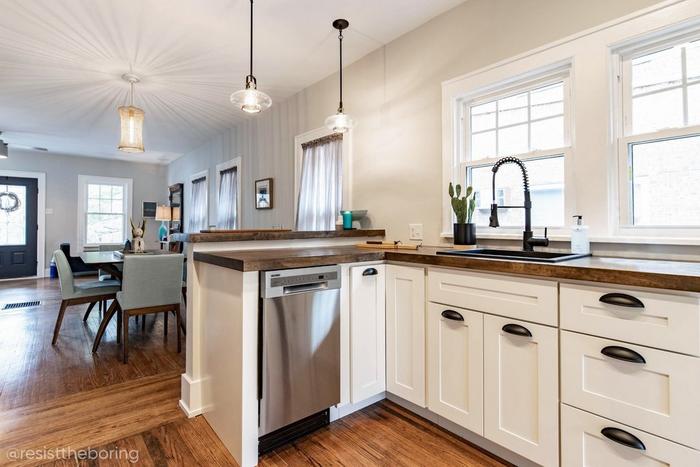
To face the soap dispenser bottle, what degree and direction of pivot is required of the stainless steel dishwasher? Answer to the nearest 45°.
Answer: approximately 45° to its left

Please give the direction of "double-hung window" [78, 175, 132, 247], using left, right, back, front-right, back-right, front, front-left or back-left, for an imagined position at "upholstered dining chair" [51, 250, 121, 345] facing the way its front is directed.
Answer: left

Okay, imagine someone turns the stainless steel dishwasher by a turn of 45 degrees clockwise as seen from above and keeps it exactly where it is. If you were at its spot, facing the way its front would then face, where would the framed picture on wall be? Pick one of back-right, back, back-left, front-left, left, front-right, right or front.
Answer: back

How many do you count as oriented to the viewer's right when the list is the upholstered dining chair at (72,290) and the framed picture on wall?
1

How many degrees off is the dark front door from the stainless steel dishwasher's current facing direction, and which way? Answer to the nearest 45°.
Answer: approximately 180°

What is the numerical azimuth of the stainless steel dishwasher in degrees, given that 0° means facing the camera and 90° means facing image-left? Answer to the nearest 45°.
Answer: approximately 315°

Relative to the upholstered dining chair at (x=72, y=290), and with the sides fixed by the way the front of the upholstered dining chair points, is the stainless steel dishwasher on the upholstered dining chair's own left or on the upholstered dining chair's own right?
on the upholstered dining chair's own right

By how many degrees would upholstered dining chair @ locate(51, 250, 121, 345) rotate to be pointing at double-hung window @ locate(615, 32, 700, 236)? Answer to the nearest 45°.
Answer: approximately 45° to its right

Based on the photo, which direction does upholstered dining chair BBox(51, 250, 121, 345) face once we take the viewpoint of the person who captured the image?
facing to the right of the viewer

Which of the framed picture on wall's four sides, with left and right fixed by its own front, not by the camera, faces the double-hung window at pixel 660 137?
left

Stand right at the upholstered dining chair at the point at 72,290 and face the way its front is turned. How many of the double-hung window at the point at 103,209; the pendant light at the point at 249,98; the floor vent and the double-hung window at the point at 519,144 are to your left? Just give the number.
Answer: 2

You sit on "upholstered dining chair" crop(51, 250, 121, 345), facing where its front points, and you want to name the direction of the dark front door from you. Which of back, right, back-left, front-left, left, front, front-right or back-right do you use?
left

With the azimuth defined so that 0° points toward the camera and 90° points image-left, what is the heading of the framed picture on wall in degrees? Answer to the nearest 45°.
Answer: approximately 45°

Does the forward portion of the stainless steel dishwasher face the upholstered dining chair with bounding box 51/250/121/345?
no

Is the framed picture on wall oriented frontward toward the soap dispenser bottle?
no
